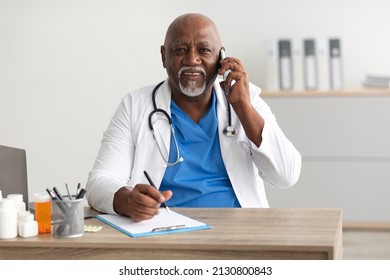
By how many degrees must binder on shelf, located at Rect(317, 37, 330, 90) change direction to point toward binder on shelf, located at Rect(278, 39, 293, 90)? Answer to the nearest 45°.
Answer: approximately 90° to its right

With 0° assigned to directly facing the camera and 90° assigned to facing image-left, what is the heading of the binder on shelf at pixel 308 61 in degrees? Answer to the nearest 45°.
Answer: approximately 0°

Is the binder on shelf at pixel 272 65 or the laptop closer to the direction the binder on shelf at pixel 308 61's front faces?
the laptop

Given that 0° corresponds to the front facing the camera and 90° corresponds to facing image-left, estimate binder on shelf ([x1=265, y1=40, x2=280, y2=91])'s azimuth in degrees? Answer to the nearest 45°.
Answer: approximately 0°

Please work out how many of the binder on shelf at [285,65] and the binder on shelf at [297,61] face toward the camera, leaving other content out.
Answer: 2
